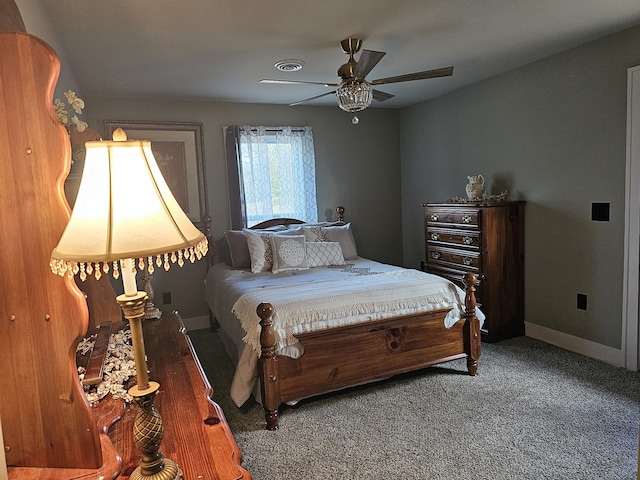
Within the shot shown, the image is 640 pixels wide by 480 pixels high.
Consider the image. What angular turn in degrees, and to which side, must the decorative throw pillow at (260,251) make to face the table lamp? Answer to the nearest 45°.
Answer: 0° — it already faces it

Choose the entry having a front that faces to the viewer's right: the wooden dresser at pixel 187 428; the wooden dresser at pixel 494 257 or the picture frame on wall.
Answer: the wooden dresser at pixel 187 428

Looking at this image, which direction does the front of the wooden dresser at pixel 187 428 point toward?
to the viewer's right

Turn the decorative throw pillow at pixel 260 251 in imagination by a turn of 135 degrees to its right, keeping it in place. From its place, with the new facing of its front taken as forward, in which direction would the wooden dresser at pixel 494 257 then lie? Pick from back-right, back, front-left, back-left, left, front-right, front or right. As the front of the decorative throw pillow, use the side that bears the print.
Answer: back-right

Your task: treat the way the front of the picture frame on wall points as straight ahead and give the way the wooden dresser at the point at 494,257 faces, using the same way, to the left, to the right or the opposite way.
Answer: to the right

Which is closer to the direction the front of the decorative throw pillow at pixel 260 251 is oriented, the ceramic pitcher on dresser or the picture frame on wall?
the ceramic pitcher on dresser

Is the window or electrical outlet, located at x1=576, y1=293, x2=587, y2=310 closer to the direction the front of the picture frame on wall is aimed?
the electrical outlet

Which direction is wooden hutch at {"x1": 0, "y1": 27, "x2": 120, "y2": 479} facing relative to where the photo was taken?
to the viewer's right
